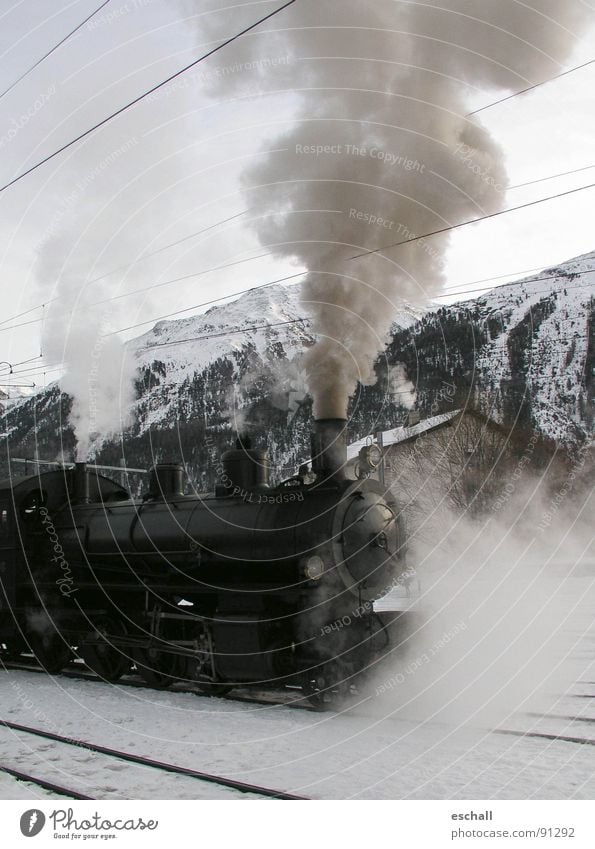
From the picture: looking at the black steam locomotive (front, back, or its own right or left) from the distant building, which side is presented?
left

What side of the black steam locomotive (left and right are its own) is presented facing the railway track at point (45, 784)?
right

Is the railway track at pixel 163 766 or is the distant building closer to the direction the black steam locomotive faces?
the railway track

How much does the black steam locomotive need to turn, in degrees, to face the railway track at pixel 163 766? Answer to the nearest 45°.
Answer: approximately 45° to its right

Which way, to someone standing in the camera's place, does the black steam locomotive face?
facing the viewer and to the right of the viewer

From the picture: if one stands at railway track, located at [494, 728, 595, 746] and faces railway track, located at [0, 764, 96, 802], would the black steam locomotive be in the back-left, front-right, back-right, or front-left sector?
front-right

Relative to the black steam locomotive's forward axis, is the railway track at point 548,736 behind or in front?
in front
